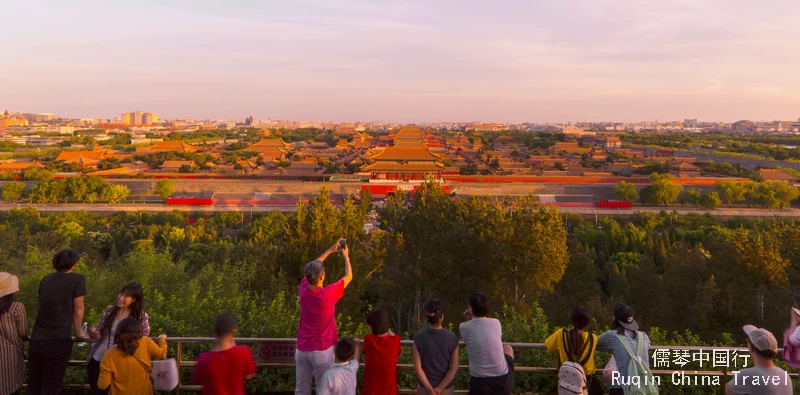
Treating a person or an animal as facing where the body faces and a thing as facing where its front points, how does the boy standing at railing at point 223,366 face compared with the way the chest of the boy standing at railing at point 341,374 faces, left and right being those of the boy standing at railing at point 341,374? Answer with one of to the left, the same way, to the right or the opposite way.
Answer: the same way

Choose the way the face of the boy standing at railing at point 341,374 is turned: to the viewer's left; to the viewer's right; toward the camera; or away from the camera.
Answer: away from the camera

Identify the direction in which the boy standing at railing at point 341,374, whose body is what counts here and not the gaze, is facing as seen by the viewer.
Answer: away from the camera

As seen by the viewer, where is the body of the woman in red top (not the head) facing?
away from the camera

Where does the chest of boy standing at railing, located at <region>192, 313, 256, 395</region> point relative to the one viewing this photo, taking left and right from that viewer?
facing away from the viewer

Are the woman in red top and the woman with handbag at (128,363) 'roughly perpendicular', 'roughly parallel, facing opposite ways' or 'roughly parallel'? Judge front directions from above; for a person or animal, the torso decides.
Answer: roughly parallel

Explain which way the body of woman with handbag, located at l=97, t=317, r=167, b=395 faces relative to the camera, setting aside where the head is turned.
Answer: away from the camera

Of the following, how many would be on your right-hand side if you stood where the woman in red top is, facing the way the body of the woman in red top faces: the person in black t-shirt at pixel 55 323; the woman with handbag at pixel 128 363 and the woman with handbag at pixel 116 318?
0

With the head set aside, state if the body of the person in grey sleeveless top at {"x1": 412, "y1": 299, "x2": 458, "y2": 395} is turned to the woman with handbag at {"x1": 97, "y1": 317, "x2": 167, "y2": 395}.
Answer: no

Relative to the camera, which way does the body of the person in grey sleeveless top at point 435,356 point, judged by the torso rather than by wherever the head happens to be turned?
away from the camera

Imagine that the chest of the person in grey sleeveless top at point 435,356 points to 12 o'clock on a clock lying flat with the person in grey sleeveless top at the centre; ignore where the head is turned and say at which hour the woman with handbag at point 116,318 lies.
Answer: The woman with handbag is roughly at 9 o'clock from the person in grey sleeveless top.

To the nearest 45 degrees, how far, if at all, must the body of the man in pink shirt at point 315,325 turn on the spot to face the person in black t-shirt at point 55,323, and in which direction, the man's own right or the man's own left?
approximately 135° to the man's own left

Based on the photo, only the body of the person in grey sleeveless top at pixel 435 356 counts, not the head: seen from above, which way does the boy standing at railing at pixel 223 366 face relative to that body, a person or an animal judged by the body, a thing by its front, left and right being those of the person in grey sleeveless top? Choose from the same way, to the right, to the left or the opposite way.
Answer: the same way

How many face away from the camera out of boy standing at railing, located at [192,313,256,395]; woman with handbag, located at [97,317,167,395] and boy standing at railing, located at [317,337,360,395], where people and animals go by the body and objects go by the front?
3
